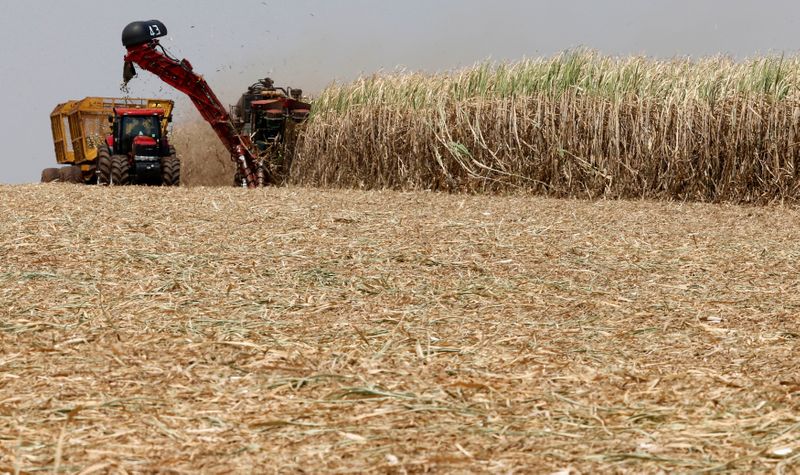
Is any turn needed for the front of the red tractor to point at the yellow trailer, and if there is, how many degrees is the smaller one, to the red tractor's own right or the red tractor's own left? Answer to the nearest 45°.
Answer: approximately 180°

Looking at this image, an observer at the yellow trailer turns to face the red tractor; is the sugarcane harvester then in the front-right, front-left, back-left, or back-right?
front-left

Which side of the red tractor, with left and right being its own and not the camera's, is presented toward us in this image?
front
